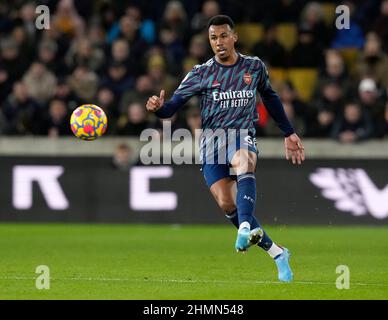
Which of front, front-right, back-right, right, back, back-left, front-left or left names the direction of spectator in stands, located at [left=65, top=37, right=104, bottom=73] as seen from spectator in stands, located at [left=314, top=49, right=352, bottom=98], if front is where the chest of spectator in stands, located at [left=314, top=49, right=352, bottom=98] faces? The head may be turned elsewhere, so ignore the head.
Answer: right

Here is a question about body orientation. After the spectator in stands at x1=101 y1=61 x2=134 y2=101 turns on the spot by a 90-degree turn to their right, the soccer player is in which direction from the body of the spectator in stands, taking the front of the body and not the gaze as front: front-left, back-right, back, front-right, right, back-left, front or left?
left

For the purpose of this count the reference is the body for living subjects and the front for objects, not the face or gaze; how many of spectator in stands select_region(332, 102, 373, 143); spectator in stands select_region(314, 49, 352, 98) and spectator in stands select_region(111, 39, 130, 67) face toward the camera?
3

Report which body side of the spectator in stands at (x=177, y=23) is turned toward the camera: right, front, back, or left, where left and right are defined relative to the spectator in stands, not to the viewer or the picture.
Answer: front

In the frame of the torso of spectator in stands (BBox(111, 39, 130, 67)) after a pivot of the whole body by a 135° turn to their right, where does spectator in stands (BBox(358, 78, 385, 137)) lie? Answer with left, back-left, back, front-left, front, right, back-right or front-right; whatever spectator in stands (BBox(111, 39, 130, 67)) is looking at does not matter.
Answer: back-right

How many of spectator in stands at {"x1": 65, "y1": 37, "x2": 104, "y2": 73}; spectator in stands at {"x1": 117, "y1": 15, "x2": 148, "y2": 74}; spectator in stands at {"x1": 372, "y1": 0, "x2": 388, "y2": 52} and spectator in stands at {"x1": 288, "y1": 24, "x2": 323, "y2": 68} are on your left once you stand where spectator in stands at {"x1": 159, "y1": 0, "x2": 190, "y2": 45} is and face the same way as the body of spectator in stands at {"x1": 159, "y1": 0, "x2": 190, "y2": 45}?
2

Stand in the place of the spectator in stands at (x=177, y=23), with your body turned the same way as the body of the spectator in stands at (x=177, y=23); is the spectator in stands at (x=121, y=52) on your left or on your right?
on your right

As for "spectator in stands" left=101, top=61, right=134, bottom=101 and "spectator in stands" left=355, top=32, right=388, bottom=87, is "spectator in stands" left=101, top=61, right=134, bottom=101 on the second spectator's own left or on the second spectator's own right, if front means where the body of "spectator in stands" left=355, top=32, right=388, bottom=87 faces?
on the second spectator's own right

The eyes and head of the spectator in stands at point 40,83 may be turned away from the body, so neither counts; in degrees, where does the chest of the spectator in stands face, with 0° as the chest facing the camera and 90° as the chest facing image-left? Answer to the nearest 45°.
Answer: approximately 0°

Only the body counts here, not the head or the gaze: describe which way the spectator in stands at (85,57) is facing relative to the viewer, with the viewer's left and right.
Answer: facing the viewer

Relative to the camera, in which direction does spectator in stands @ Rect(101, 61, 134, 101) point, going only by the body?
toward the camera

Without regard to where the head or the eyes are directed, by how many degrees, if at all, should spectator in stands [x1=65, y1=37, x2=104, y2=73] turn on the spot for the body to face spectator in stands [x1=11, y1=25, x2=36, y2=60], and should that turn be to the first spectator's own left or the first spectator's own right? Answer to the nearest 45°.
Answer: approximately 90° to the first spectator's own right

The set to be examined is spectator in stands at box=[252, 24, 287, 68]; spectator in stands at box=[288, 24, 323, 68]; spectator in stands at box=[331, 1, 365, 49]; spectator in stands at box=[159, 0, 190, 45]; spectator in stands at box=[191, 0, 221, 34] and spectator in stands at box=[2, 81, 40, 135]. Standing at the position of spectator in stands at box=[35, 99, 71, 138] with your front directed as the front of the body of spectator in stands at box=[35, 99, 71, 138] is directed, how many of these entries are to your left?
5

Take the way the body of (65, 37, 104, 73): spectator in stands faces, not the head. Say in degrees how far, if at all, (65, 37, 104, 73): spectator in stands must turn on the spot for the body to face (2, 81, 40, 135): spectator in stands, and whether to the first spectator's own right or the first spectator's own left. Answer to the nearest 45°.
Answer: approximately 90° to the first spectator's own right
